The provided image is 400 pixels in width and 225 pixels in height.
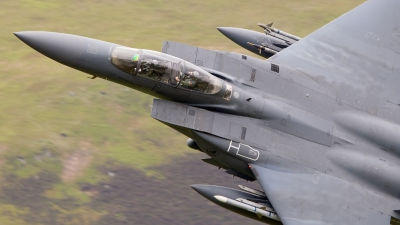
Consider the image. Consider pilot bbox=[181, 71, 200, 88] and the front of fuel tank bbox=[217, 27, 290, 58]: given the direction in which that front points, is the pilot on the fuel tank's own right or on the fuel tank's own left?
on the fuel tank's own left

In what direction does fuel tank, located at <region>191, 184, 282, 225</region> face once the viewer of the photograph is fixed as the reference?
facing to the left of the viewer

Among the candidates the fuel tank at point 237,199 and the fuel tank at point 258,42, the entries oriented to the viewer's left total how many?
2

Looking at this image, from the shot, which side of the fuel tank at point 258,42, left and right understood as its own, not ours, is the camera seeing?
left
